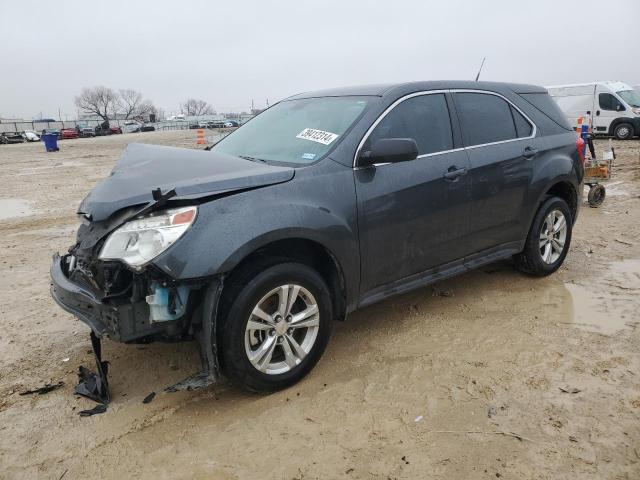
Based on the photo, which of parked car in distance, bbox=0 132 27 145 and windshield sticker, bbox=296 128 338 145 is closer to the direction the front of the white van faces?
the windshield sticker

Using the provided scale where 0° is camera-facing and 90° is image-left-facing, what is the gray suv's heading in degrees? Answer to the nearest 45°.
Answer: approximately 45°

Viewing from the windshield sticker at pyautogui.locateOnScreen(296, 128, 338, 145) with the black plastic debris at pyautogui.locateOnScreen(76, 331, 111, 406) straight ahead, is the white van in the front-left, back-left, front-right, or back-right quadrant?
back-right

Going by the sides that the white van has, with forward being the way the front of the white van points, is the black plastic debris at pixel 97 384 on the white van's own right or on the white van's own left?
on the white van's own right

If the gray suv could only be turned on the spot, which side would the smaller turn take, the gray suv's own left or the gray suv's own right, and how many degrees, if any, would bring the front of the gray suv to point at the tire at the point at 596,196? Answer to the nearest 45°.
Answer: approximately 180°

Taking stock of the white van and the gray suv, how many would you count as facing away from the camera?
0

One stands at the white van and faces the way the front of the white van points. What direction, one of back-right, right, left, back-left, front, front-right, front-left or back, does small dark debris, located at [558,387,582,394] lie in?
front-right

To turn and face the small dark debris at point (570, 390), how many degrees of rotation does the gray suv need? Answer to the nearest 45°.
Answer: approximately 135° to its left

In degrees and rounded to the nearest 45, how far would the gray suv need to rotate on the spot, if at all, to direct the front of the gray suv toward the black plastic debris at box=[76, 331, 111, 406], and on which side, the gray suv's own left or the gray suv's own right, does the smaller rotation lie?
approximately 45° to the gray suv's own right

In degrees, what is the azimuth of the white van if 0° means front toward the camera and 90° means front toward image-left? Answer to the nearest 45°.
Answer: approximately 315°

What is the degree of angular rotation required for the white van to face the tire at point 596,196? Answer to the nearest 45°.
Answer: approximately 45° to its right
